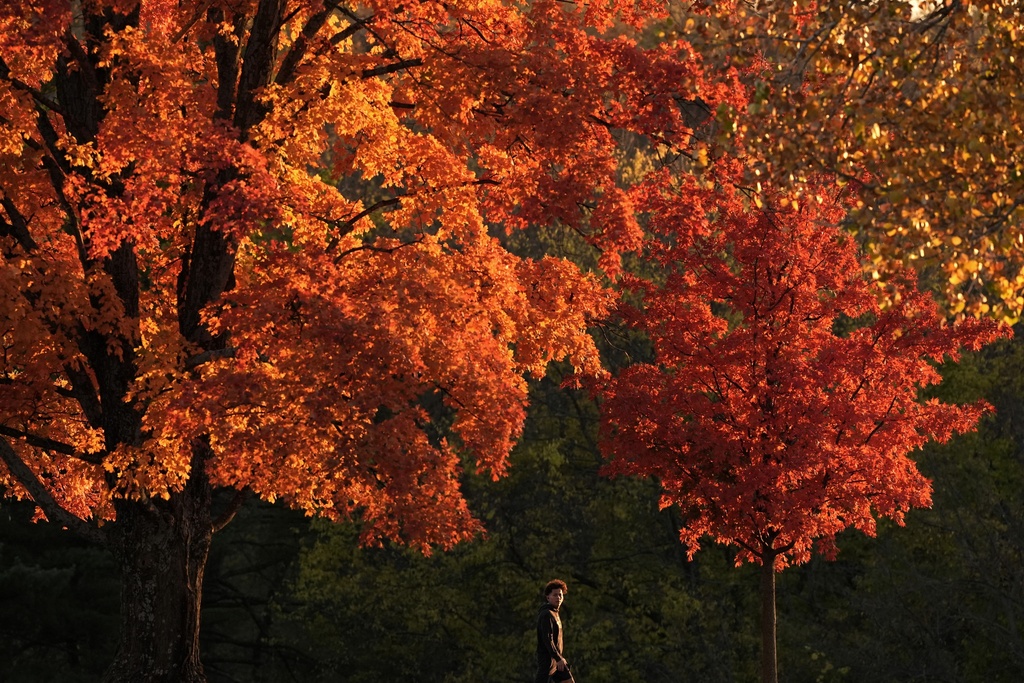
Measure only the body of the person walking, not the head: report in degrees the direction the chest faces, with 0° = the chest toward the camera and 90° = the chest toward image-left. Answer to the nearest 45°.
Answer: approximately 270°
